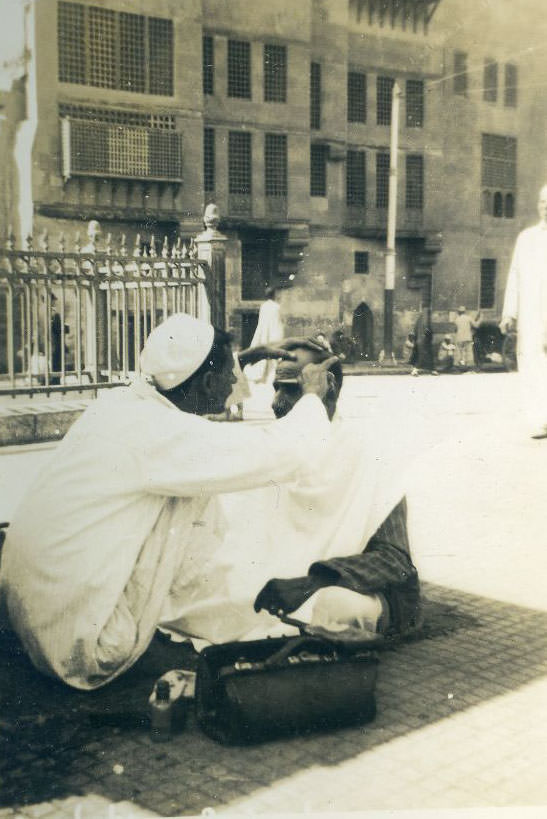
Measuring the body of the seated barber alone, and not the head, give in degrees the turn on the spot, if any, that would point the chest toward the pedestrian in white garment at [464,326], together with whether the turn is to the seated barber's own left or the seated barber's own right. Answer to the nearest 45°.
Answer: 0° — they already face them

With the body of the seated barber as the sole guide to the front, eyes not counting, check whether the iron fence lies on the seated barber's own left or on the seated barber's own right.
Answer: on the seated barber's own left

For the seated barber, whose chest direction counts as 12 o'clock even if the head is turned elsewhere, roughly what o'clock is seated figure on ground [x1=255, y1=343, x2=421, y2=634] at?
The seated figure on ground is roughly at 1 o'clock from the seated barber.

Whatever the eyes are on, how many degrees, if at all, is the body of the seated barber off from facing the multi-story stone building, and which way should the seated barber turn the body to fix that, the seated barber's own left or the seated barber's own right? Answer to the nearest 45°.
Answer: approximately 45° to the seated barber's own left

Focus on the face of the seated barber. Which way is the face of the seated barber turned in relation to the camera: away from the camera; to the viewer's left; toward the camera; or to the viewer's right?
to the viewer's right

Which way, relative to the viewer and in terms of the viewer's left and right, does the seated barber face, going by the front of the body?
facing away from the viewer and to the right of the viewer

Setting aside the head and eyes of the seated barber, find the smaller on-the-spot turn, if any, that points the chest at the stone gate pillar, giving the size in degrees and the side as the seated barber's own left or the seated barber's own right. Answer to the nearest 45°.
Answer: approximately 45° to the seated barber's own left
